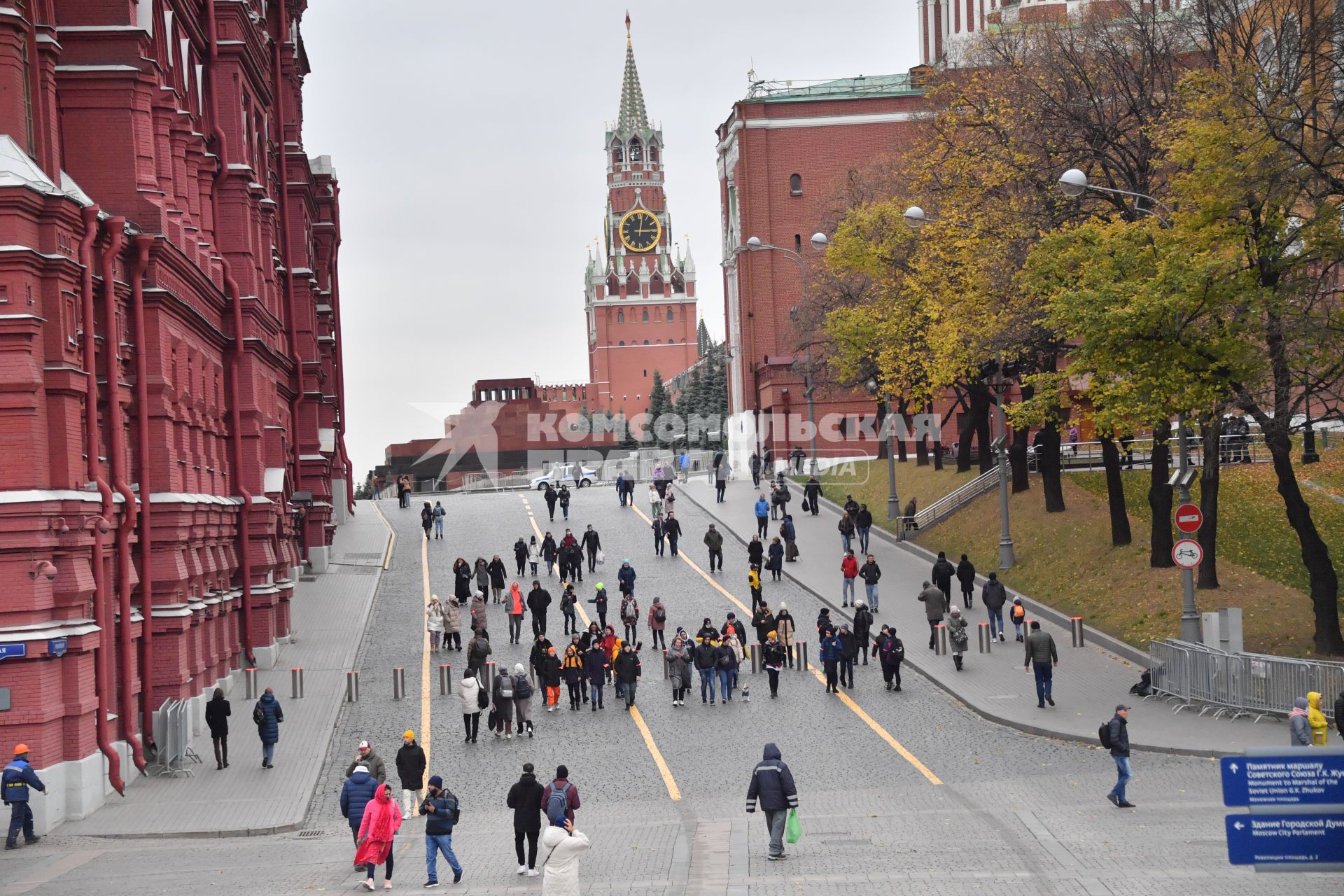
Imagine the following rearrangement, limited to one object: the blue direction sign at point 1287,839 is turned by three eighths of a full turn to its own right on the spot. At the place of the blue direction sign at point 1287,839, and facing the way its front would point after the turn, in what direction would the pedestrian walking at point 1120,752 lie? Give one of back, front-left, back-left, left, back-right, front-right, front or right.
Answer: front-right

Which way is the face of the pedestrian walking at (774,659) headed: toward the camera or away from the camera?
toward the camera

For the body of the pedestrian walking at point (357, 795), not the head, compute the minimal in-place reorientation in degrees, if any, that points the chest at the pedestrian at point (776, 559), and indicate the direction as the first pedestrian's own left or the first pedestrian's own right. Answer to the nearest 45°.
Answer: approximately 45° to the first pedestrian's own right

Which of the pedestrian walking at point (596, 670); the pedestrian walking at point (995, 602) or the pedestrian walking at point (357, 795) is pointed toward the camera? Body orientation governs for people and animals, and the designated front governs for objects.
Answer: the pedestrian walking at point (596, 670)

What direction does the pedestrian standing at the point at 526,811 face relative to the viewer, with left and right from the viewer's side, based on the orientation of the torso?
facing away from the viewer

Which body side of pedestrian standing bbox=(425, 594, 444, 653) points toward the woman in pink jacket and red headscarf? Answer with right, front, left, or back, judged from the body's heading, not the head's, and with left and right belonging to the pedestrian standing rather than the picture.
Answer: front

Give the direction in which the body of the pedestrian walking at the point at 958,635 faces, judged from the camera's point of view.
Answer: toward the camera

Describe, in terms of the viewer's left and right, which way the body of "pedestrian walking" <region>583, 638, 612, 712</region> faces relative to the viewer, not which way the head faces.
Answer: facing the viewer

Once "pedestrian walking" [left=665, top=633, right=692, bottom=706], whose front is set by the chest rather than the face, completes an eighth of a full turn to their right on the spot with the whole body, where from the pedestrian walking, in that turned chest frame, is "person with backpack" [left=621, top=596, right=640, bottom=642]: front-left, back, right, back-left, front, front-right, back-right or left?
back-right

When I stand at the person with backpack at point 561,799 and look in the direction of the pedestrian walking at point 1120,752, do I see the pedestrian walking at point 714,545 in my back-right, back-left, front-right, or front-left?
front-left

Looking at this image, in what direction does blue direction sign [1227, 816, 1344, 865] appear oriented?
toward the camera

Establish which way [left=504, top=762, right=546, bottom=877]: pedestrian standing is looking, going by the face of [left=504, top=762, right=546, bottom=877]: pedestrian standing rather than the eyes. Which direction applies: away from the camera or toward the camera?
away from the camera

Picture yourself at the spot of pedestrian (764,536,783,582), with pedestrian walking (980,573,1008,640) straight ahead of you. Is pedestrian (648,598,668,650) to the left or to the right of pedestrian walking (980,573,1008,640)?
right

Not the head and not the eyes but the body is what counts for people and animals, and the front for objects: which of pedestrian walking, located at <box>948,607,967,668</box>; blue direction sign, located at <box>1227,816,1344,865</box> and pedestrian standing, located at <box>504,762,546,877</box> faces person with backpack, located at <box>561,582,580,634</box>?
pedestrian standing, located at <box>504,762,546,877</box>

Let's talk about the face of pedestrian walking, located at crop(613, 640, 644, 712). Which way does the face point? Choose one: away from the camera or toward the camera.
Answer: toward the camera
